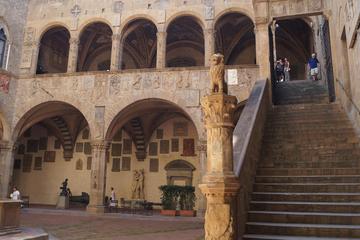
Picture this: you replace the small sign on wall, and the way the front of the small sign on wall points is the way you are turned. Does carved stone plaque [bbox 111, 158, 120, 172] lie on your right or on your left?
on your right

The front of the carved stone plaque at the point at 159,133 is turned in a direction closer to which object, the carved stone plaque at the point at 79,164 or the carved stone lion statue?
the carved stone lion statue

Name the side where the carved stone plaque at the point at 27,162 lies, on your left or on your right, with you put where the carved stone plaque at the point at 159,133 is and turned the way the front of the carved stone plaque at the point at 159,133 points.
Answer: on your right

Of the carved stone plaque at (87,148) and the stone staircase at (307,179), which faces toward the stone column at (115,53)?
the carved stone plaque

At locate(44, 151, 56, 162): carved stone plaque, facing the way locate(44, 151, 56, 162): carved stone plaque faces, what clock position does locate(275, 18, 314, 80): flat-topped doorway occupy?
The flat-topped doorway is roughly at 10 o'clock from the carved stone plaque.

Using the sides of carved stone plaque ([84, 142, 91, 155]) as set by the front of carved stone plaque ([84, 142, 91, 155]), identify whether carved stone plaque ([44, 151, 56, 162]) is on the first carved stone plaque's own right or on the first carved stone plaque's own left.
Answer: on the first carved stone plaque's own right

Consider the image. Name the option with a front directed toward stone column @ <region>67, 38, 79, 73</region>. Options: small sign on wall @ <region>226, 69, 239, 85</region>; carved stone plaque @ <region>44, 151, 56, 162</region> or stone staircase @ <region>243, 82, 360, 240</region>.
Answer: the carved stone plaque

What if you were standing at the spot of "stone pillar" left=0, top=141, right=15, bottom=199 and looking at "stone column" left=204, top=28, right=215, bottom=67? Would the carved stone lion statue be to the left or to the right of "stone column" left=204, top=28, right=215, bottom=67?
right

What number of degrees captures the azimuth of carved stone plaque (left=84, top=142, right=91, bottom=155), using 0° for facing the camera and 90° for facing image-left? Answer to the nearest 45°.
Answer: approximately 0°

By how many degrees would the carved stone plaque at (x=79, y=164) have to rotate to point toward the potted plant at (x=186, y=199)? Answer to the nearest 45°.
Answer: approximately 45° to its left

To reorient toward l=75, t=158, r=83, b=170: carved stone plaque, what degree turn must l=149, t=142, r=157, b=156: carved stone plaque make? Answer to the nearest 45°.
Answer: approximately 90° to its right

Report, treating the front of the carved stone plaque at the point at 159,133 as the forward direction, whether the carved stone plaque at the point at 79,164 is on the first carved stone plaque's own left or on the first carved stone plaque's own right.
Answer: on the first carved stone plaque's own right
